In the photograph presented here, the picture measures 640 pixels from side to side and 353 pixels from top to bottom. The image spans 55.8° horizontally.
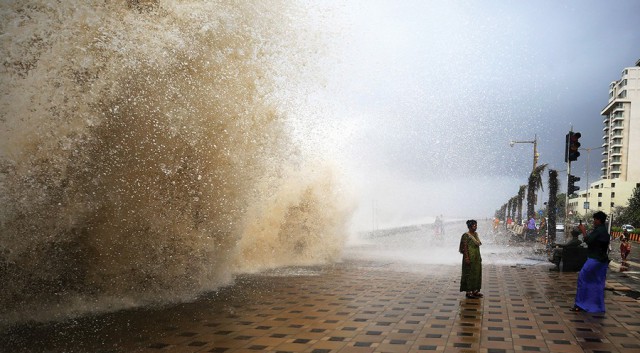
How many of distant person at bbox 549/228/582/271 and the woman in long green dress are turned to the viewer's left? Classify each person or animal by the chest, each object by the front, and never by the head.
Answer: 1

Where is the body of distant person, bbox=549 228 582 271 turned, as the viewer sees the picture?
to the viewer's left

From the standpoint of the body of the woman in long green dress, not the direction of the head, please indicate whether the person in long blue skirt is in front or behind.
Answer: in front

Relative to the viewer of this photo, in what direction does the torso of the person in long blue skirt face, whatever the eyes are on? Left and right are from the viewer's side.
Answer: facing to the left of the viewer

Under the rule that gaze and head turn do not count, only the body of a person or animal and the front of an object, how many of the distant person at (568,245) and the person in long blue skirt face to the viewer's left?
2

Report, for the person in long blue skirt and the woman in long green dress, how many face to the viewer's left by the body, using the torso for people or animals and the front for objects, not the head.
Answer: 1

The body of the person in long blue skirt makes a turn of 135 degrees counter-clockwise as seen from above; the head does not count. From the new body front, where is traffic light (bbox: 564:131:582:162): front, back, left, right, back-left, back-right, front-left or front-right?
back-left

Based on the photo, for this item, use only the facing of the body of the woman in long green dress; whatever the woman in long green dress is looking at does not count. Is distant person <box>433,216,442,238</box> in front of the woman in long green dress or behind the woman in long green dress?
behind

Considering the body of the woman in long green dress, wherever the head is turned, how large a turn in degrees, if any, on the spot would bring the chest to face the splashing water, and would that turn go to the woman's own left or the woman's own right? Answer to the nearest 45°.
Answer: approximately 135° to the woman's own right

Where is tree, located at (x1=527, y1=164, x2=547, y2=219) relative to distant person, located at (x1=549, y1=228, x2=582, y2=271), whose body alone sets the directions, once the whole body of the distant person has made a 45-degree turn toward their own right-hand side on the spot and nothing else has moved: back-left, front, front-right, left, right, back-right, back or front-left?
front-right

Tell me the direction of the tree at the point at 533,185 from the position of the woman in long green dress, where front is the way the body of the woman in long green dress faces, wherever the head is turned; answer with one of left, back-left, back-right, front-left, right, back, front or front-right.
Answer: back-left

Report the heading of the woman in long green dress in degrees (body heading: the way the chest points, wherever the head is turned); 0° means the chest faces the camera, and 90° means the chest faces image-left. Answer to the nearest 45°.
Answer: approximately 315°
